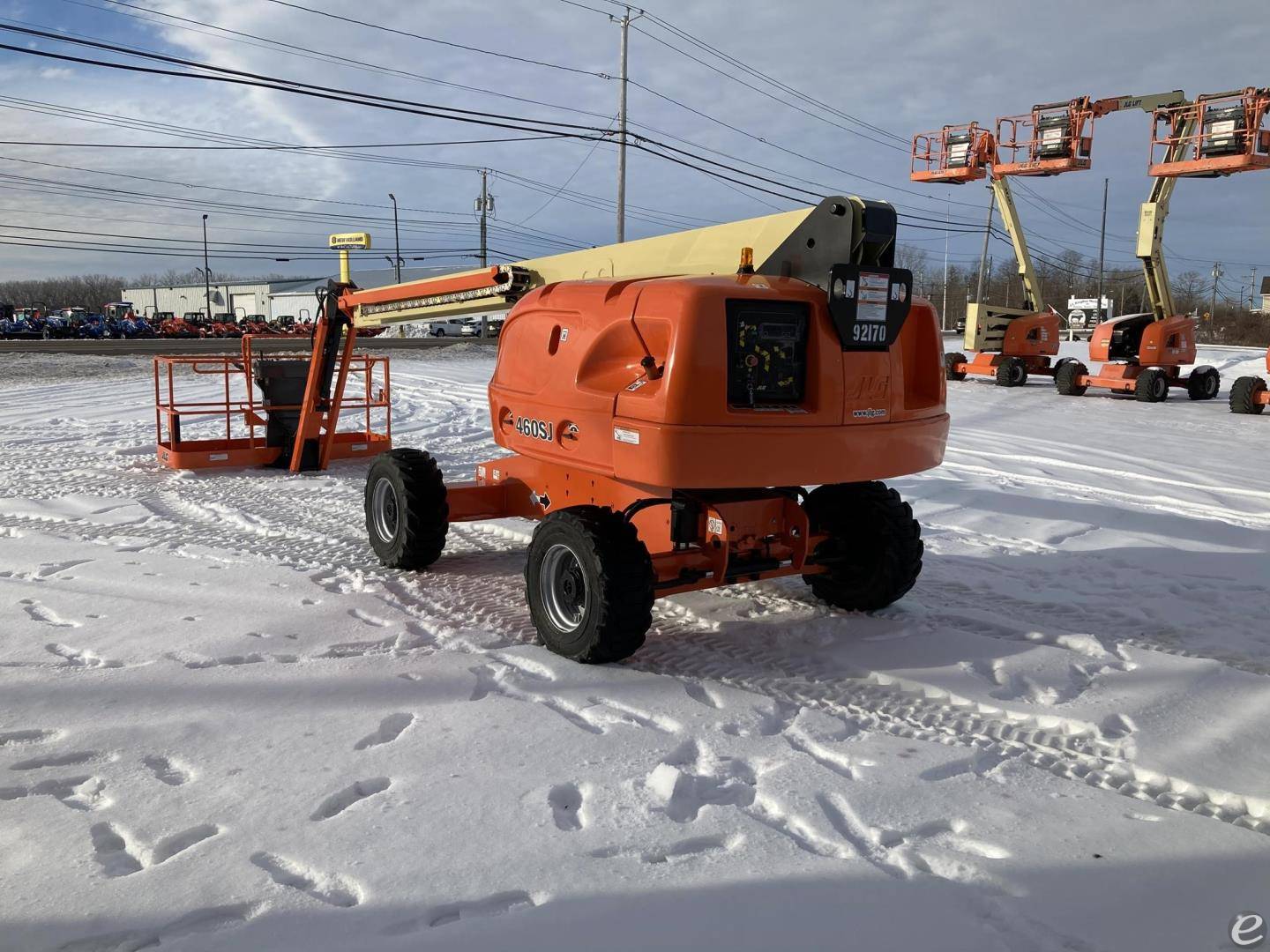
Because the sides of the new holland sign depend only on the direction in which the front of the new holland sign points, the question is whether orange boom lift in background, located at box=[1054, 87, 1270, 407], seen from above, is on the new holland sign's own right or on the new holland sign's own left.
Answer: on the new holland sign's own left

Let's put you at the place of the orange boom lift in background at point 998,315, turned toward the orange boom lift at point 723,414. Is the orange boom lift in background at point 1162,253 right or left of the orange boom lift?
left

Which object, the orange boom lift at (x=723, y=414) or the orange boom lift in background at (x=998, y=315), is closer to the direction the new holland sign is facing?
the orange boom lift

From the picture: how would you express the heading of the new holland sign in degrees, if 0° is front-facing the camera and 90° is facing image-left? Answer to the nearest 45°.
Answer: approximately 0°

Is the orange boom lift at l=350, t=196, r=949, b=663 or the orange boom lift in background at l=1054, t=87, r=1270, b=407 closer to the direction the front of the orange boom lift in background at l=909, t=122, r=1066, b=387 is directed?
the orange boom lift

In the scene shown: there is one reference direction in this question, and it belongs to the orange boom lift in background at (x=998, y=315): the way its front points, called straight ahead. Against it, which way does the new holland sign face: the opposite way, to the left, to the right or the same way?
to the left

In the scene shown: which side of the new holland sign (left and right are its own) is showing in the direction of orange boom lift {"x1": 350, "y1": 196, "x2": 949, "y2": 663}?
front

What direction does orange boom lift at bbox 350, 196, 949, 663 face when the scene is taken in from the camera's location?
facing away from the viewer and to the left of the viewer

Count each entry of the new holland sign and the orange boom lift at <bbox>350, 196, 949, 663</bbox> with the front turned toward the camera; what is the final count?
1

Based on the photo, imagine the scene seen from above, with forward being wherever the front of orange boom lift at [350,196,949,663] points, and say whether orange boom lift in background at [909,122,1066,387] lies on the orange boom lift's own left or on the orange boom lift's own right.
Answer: on the orange boom lift's own right

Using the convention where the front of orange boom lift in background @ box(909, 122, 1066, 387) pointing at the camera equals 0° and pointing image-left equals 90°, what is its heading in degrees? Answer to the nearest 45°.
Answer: approximately 45°

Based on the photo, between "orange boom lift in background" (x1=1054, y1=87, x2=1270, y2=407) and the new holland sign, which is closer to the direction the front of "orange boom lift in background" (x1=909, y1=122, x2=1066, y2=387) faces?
the new holland sign
